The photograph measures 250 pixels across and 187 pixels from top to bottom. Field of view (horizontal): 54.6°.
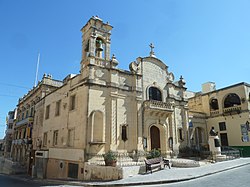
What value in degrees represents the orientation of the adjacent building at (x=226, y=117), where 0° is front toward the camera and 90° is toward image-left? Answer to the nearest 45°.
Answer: approximately 45°

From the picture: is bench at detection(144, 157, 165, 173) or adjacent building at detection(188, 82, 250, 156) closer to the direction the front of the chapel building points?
the bench

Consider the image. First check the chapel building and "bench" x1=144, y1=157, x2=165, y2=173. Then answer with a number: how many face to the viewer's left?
0

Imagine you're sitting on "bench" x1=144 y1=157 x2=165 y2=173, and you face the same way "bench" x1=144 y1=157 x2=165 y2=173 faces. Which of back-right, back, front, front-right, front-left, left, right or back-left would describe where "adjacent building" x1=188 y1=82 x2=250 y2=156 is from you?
left

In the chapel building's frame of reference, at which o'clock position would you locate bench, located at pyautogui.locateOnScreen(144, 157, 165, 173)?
The bench is roughly at 12 o'clock from the chapel building.

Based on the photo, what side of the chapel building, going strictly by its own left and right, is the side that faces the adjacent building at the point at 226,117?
left

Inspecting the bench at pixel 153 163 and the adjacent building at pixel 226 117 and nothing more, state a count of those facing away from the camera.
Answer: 0
